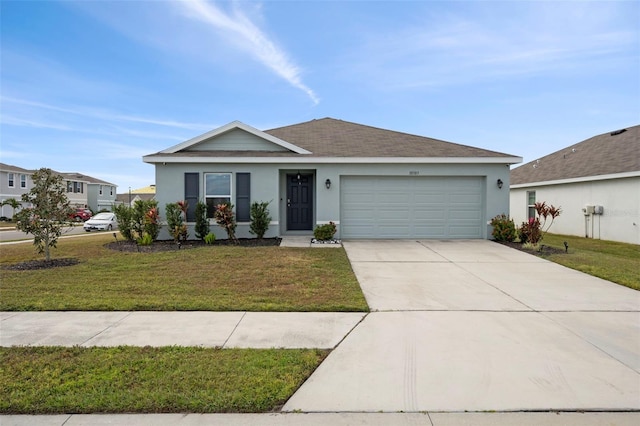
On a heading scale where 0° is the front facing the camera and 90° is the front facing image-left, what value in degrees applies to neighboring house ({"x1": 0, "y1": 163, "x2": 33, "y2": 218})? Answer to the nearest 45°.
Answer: approximately 315°

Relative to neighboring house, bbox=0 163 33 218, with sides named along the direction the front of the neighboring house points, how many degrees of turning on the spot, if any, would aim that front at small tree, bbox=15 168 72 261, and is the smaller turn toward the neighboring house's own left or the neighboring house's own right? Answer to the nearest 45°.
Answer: approximately 45° to the neighboring house's own right

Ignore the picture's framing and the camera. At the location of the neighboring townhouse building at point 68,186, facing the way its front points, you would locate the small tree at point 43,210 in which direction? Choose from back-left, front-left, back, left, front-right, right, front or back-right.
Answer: front-right

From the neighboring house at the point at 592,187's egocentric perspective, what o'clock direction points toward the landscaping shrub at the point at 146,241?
The landscaping shrub is roughly at 3 o'clock from the neighboring house.

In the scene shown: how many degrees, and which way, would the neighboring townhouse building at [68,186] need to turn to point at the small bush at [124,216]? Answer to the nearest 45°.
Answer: approximately 45° to its right

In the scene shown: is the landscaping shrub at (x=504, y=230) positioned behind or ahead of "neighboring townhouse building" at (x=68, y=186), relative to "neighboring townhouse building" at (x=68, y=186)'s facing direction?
ahead

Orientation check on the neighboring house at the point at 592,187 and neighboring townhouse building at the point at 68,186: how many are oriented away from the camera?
0

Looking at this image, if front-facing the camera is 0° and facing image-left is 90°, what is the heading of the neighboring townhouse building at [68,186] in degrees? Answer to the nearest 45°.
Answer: approximately 315°

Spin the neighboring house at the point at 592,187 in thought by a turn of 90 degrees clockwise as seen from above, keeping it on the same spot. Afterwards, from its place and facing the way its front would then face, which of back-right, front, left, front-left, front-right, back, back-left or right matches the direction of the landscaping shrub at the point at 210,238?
front

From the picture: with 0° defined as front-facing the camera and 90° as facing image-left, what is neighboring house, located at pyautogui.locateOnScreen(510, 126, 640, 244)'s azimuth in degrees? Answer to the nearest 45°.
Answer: approximately 315°

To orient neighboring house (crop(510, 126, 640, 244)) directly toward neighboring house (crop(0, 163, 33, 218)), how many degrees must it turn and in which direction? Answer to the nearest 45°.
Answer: approximately 135° to its right

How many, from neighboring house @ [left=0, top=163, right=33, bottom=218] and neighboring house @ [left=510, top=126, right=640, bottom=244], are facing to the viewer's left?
0
